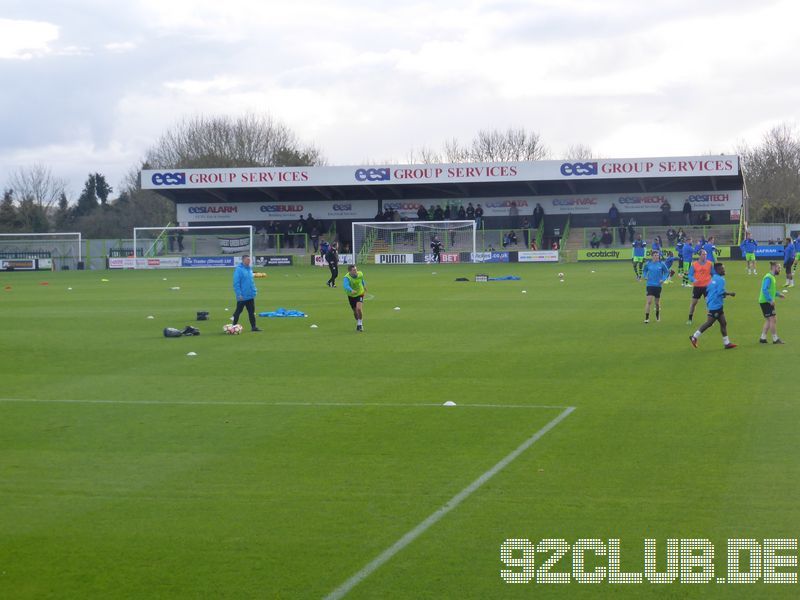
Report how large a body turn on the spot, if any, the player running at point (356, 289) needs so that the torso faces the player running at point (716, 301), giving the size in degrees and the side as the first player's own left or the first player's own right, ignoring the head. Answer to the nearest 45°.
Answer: approximately 45° to the first player's own left

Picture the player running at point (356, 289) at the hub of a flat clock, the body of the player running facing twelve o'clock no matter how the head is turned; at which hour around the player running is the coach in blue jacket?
The coach in blue jacket is roughly at 3 o'clock from the player running.

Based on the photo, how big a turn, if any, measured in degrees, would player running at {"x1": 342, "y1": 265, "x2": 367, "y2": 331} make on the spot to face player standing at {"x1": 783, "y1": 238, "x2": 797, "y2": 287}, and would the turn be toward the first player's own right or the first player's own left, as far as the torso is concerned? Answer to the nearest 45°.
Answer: approximately 135° to the first player's own left

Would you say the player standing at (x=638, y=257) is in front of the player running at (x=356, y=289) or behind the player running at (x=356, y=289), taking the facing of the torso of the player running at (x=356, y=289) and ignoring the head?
behind

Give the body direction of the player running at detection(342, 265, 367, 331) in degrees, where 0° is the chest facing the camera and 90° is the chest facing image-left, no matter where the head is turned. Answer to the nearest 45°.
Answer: approximately 0°

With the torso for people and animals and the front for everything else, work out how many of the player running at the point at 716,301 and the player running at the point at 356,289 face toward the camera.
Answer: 1

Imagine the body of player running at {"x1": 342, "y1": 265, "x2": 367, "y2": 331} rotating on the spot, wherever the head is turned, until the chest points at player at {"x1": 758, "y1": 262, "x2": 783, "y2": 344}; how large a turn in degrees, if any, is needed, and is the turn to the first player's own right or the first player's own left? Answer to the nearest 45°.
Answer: approximately 45° to the first player's own left

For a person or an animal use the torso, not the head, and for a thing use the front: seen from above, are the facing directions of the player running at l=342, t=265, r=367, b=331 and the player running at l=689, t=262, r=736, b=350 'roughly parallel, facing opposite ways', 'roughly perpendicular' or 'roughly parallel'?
roughly perpendicular

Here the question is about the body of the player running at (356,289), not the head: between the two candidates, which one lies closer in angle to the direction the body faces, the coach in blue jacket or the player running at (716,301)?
the player running
